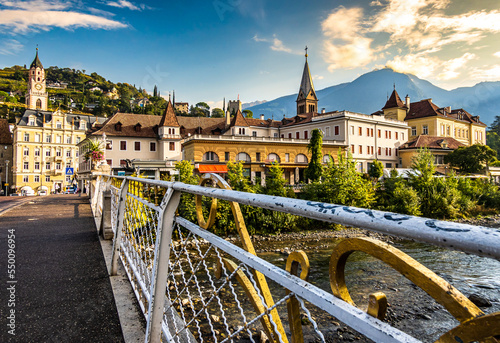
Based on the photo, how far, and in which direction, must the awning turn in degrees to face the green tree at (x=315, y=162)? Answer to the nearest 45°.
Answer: approximately 90° to its left

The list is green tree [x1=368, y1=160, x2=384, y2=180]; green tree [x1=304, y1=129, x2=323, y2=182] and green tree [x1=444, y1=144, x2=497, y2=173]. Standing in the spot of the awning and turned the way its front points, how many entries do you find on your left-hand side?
3

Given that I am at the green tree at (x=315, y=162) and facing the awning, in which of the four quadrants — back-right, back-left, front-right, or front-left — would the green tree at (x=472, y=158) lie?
back-right

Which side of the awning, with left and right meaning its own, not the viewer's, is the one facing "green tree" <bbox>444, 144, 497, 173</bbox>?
left

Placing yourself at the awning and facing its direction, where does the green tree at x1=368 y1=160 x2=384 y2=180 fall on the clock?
The green tree is roughly at 9 o'clock from the awning.

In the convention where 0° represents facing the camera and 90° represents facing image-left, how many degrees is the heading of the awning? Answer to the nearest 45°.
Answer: approximately 0°
